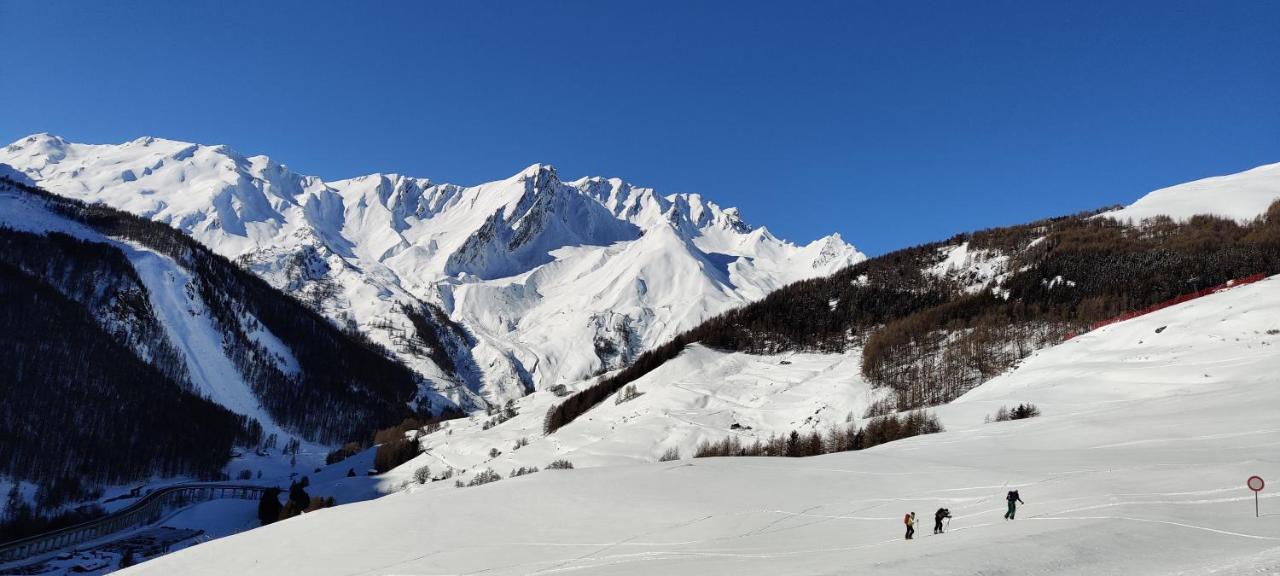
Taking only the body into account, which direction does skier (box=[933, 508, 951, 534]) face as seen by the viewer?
to the viewer's right

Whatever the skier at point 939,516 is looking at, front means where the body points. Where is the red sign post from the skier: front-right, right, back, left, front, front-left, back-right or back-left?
front
